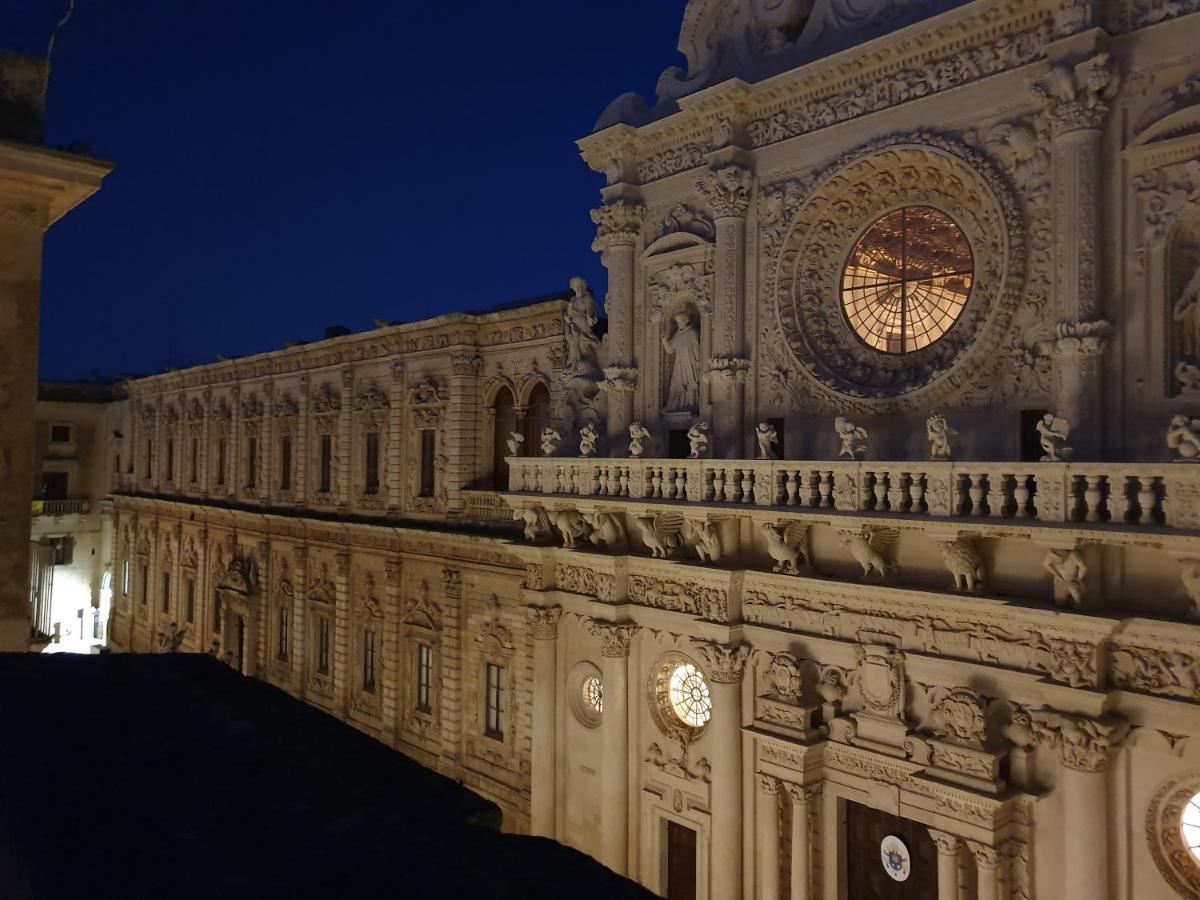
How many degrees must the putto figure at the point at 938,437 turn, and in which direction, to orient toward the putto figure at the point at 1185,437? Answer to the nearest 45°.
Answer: approximately 135° to its left

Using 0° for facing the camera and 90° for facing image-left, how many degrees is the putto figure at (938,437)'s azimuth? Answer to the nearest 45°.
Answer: approximately 45°

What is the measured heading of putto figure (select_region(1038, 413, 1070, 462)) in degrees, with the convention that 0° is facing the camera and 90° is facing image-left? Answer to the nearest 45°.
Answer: approximately 45°

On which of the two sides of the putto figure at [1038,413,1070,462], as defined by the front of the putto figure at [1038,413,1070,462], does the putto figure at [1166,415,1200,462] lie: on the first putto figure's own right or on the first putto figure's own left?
on the first putto figure's own left
